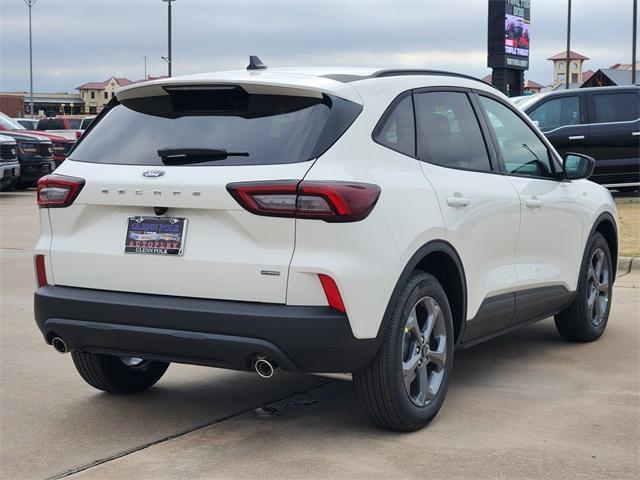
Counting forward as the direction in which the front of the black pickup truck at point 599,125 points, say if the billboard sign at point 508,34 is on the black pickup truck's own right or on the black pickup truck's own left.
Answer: on the black pickup truck's own right

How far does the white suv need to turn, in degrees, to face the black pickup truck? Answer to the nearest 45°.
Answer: approximately 45° to its left

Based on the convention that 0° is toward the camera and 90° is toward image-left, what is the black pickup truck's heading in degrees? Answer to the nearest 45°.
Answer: approximately 90°

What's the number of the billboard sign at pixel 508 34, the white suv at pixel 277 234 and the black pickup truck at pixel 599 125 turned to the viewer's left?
1

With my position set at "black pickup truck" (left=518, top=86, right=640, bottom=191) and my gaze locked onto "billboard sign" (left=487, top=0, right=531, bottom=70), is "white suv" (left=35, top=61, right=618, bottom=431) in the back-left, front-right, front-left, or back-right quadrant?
back-left

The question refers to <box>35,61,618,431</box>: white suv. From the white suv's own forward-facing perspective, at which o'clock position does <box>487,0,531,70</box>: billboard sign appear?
The billboard sign is roughly at 11 o'clock from the white suv.

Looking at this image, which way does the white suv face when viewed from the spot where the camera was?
facing away from the viewer and to the right of the viewer

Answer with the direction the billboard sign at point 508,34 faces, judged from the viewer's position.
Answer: facing the viewer and to the right of the viewer

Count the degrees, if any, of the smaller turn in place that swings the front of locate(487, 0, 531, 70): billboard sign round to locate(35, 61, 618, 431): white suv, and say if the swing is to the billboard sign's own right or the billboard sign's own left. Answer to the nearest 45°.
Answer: approximately 45° to the billboard sign's own right

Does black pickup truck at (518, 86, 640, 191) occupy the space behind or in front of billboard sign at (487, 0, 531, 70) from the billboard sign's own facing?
in front

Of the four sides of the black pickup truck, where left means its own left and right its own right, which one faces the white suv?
left
